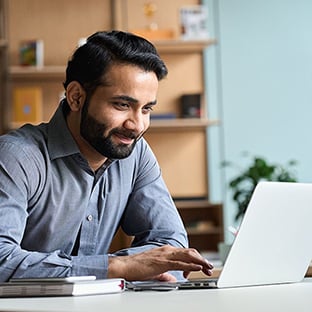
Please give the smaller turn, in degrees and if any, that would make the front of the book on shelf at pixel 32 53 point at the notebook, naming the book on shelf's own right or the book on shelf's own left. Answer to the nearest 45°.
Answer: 0° — it already faces it

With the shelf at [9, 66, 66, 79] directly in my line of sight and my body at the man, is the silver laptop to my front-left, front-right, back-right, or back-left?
back-right

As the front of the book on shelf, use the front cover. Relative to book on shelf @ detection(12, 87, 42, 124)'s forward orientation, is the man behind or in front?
in front

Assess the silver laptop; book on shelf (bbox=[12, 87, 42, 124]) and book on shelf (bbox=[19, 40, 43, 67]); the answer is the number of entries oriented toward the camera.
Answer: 2

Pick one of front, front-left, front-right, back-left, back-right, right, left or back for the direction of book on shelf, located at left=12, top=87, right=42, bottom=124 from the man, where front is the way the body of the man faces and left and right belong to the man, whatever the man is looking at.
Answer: back-left

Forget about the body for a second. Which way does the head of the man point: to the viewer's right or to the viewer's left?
to the viewer's right

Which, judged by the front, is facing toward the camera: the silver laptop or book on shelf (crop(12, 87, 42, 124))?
the book on shelf

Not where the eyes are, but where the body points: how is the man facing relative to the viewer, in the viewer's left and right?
facing the viewer and to the right of the viewer

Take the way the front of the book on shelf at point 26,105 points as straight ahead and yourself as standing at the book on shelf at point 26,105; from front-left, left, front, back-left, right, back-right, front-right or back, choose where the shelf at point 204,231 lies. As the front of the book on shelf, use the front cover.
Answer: left

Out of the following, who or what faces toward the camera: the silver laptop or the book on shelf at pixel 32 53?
the book on shelf

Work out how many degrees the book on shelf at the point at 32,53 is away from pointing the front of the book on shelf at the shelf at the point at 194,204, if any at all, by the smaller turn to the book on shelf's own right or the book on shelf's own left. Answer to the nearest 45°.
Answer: approximately 90° to the book on shelf's own left

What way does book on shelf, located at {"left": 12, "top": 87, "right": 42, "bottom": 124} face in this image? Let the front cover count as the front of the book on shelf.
toward the camera

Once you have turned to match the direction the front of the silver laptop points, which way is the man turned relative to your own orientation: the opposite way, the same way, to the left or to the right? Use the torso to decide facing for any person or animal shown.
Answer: the opposite way
